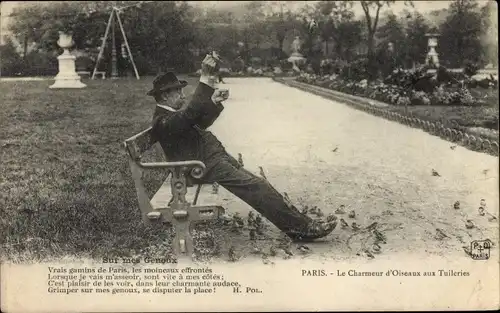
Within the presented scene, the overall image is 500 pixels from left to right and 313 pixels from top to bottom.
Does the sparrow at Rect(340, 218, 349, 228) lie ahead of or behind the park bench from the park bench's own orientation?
ahead

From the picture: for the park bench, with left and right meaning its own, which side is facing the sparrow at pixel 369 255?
front

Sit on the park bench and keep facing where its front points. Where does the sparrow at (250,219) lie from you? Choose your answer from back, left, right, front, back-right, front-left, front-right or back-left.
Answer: front-left

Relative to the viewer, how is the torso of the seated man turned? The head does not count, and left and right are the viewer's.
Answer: facing to the right of the viewer

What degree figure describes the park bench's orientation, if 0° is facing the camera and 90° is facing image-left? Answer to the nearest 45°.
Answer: approximately 270°

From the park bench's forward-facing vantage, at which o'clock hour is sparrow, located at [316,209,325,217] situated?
The sparrow is roughly at 11 o'clock from the park bench.

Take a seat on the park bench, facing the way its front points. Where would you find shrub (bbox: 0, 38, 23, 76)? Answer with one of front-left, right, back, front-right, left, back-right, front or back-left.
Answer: back-left

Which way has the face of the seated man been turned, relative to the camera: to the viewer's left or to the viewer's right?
to the viewer's right

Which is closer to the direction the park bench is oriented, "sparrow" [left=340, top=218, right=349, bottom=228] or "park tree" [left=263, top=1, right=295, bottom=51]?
the sparrow

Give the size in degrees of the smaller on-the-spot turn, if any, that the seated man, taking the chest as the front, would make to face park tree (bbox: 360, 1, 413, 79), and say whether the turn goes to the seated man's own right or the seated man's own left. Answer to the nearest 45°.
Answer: approximately 45° to the seated man's own left

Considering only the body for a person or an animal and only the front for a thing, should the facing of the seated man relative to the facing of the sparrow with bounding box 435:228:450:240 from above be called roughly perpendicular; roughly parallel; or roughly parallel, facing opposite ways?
roughly parallel, facing opposite ways

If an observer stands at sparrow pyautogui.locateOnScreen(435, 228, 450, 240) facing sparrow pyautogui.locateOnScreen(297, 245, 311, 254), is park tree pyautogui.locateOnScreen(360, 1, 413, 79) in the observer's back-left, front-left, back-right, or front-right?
back-right
